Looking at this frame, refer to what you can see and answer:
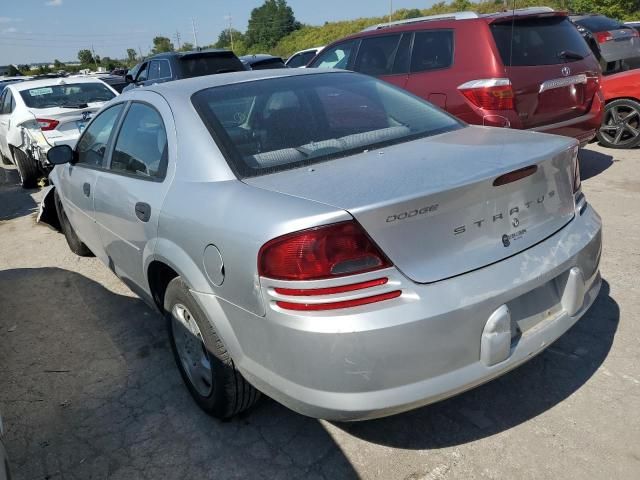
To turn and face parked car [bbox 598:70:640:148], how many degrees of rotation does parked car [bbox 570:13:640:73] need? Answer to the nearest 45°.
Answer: approximately 135° to its left

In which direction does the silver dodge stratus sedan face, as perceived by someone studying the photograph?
facing away from the viewer and to the left of the viewer

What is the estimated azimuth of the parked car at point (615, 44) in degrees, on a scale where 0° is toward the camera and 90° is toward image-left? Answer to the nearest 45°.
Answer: approximately 135°

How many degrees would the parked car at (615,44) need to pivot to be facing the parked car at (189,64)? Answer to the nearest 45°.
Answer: approximately 45° to its left

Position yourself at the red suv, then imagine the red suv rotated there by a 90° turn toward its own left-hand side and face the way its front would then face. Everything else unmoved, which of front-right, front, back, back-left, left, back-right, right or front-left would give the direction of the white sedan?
front-right

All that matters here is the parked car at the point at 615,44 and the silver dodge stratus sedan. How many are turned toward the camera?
0

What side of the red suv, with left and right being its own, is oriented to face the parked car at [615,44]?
right
